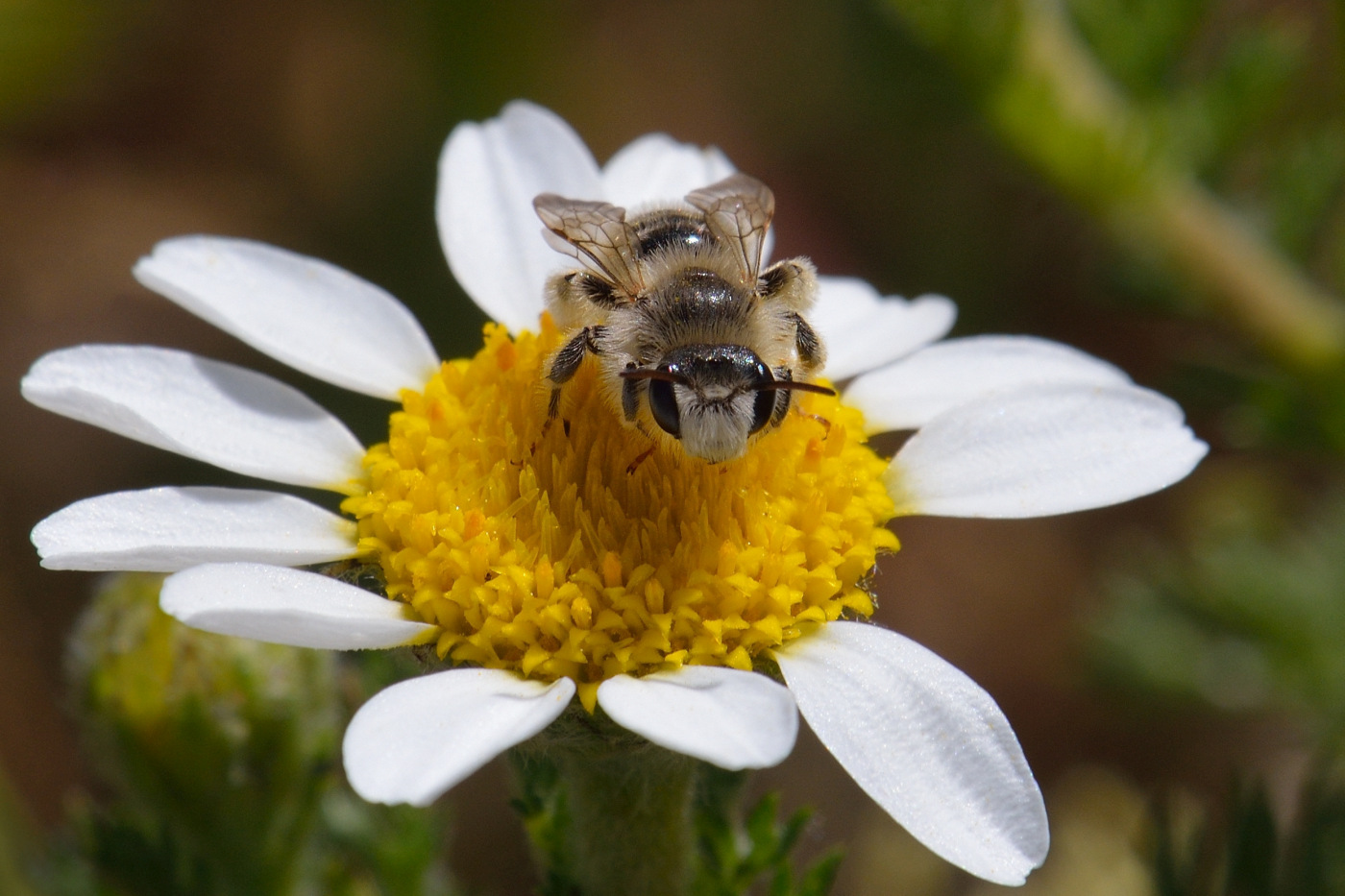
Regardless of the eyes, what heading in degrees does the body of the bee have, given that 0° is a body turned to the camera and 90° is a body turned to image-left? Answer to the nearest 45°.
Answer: approximately 0°
